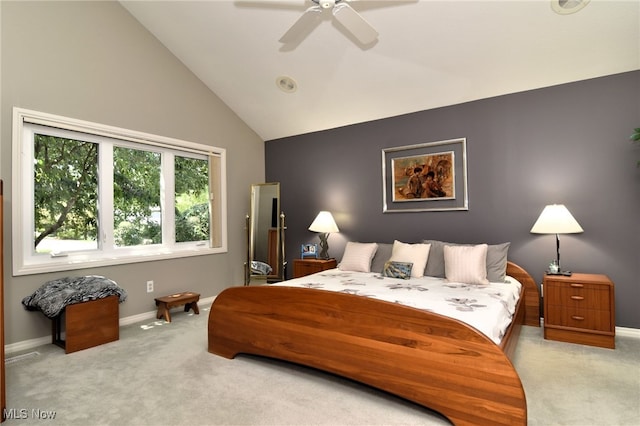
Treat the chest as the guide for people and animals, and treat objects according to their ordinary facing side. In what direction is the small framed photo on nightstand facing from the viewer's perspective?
toward the camera

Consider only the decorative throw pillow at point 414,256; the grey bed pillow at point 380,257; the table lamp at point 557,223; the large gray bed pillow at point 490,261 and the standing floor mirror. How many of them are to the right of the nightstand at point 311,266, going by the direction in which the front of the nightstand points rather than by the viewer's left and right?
1

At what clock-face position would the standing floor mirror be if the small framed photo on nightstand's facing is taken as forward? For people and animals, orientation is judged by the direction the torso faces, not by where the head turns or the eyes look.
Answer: The standing floor mirror is roughly at 4 o'clock from the small framed photo on nightstand.

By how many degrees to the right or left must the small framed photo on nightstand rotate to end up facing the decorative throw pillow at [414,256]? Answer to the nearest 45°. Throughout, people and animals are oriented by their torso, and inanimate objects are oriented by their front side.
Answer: approximately 45° to its left

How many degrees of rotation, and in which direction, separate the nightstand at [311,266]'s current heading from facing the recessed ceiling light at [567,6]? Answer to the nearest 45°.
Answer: approximately 90° to its left

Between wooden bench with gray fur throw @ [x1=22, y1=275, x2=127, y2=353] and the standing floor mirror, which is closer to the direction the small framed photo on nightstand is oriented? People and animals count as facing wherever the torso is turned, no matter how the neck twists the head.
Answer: the wooden bench with gray fur throw

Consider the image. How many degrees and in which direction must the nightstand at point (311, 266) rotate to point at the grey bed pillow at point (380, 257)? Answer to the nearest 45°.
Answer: approximately 90° to its left

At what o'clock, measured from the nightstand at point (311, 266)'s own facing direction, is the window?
The window is roughly at 1 o'clock from the nightstand.

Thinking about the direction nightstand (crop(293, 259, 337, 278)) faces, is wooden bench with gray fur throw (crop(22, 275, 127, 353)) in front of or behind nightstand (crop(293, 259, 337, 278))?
in front

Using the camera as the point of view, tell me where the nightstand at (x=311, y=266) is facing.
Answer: facing the viewer and to the left of the viewer

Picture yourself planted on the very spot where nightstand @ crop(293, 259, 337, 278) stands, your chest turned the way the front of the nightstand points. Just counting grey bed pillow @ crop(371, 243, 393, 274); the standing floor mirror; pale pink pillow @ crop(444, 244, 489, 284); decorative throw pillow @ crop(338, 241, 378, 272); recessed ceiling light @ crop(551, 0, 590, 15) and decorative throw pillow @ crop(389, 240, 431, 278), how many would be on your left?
5
